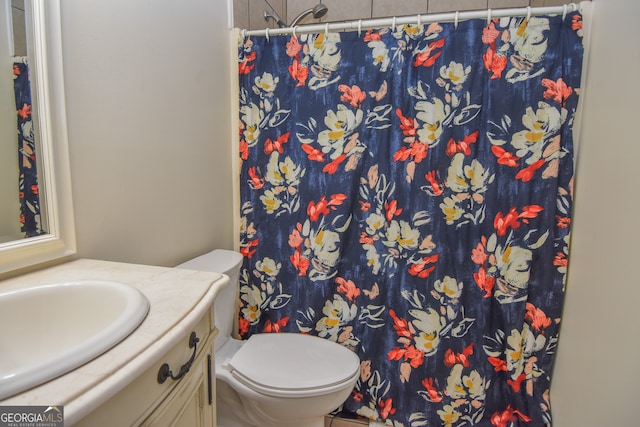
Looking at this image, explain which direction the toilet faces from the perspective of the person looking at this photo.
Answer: facing to the right of the viewer

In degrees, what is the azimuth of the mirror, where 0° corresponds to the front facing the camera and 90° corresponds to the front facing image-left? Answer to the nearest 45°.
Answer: approximately 315°

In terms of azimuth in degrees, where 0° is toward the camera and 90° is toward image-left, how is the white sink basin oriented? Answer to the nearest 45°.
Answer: approximately 315°

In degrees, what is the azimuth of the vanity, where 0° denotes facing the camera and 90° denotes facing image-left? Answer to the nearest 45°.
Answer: approximately 315°
